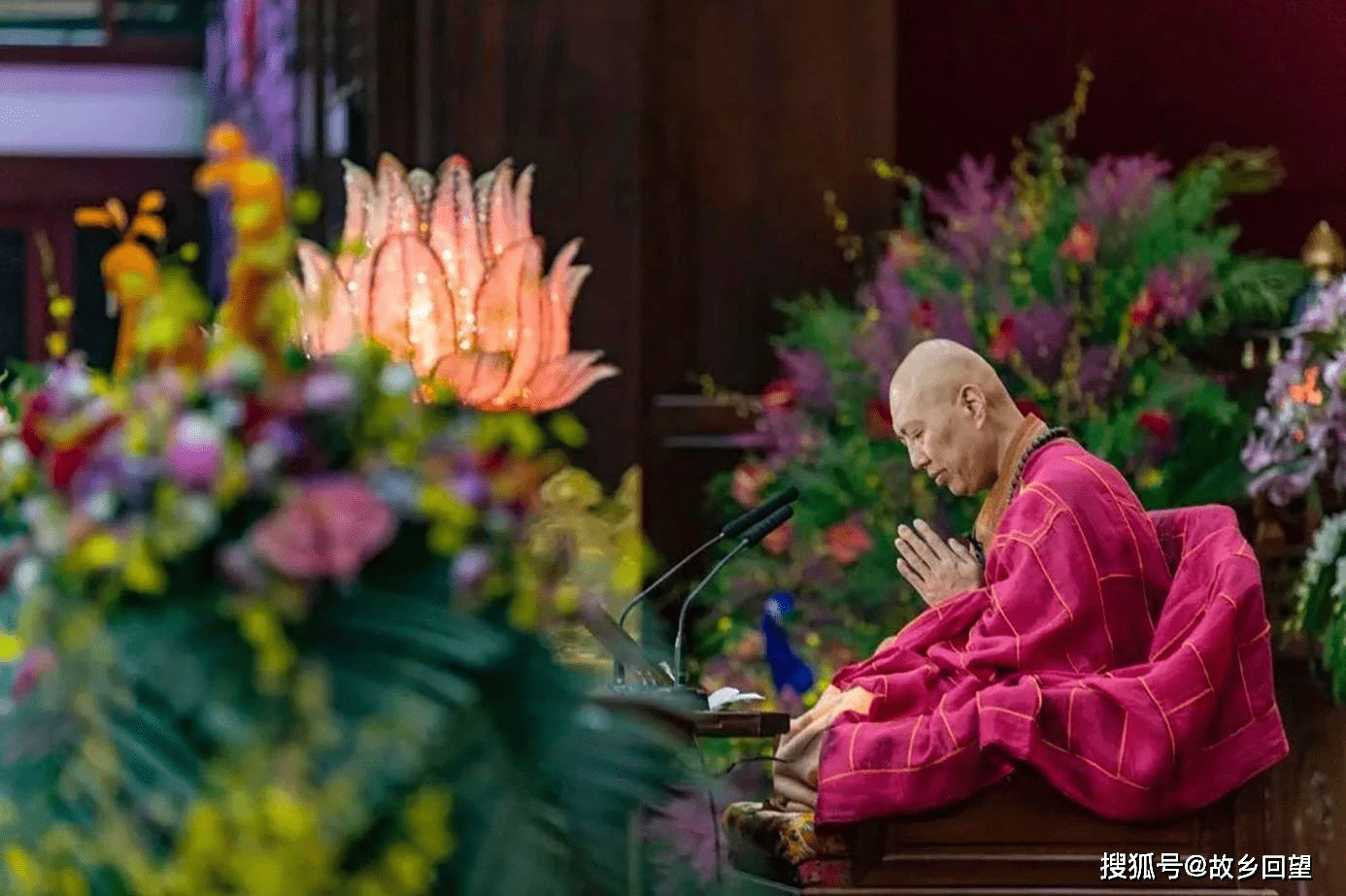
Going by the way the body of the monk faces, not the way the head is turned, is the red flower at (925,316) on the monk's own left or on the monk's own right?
on the monk's own right

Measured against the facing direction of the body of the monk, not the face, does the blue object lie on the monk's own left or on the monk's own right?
on the monk's own right

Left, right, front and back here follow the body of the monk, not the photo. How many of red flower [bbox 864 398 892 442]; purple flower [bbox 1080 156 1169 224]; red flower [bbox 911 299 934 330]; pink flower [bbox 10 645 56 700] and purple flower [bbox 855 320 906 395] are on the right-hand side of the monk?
4

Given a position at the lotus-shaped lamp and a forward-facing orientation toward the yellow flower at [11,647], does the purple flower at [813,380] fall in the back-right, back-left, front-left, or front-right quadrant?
back-left

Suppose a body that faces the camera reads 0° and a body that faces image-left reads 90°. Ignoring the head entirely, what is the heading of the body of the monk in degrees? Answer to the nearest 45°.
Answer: approximately 90°

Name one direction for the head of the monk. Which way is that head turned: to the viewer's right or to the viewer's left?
to the viewer's left

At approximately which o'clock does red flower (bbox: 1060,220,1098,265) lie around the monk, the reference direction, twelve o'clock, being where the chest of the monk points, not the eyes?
The red flower is roughly at 3 o'clock from the monk.

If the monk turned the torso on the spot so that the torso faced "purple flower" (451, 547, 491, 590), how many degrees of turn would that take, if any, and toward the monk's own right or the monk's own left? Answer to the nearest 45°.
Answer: approximately 90° to the monk's own left

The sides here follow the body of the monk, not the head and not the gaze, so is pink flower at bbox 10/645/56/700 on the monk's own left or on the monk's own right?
on the monk's own left

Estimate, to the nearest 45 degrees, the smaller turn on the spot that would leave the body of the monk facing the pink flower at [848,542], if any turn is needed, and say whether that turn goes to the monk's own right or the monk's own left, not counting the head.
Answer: approximately 90° to the monk's own right

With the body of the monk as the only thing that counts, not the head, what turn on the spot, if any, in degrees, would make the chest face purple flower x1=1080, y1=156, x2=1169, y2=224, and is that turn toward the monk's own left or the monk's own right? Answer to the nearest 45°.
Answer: approximately 90° to the monk's own right

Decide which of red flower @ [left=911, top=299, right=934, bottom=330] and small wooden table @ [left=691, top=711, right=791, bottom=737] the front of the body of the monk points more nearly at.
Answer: the small wooden table

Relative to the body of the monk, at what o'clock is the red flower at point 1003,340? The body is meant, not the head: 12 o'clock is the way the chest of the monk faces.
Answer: The red flower is roughly at 3 o'clock from the monk.
